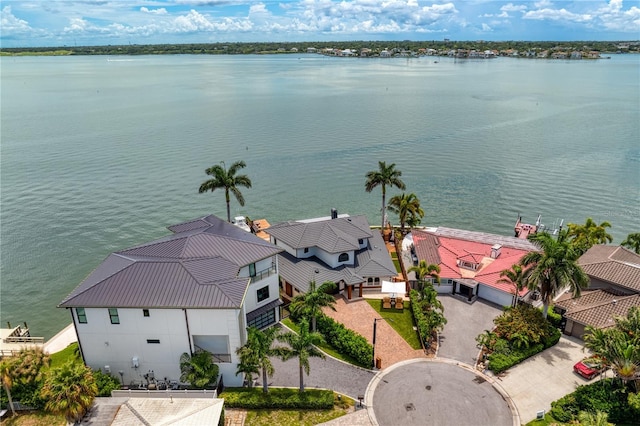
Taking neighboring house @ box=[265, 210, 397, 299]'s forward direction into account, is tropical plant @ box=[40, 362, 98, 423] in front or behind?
in front

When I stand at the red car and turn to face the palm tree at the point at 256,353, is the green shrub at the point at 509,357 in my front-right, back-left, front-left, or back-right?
front-right

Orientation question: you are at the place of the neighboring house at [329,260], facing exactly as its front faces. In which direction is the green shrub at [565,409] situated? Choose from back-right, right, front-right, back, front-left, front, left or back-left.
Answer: front-left

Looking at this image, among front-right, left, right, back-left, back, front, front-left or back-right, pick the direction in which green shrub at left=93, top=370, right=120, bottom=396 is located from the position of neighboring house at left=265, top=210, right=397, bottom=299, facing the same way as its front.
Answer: front-right

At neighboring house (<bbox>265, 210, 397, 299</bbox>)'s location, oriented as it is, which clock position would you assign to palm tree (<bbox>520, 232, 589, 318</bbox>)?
The palm tree is roughly at 10 o'clock from the neighboring house.

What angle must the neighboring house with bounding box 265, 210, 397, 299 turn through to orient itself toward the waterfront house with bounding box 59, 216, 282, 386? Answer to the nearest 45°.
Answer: approximately 45° to its right

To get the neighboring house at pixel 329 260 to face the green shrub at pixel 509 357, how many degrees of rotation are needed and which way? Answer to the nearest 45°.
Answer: approximately 45° to its left

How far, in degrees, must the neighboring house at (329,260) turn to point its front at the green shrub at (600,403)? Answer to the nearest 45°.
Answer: approximately 45° to its left

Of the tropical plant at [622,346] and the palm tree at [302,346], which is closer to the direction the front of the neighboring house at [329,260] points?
the palm tree

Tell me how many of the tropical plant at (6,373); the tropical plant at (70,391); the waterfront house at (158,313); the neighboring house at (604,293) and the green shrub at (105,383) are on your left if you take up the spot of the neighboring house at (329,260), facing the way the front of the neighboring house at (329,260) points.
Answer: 1

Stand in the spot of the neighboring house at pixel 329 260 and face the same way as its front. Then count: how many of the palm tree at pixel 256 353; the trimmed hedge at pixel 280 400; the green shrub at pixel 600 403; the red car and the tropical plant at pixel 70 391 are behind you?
0

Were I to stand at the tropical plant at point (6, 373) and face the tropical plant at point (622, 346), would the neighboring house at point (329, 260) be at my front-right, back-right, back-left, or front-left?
front-left

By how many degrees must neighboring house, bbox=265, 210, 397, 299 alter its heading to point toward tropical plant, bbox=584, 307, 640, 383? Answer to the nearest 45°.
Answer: approximately 45° to its left

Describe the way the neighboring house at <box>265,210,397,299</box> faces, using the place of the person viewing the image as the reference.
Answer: facing the viewer

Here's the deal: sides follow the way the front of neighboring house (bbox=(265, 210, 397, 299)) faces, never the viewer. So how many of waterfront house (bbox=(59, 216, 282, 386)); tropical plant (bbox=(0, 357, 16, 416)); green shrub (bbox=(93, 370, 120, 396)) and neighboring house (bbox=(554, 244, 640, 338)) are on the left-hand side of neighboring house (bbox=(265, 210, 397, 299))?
1

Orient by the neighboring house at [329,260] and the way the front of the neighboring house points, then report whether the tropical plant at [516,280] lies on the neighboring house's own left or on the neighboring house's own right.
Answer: on the neighboring house's own left

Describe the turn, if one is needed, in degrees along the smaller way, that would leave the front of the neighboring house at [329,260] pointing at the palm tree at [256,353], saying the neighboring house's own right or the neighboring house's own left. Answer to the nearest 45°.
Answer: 0° — it already faces it

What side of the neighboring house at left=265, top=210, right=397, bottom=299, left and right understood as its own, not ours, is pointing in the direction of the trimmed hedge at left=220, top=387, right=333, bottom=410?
front

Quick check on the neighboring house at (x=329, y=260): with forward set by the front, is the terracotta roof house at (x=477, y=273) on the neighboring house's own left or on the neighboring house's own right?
on the neighboring house's own left

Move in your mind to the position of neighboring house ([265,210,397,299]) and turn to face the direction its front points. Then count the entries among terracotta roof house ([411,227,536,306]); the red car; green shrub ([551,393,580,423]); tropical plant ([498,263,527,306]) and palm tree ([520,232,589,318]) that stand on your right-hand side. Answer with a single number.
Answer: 0

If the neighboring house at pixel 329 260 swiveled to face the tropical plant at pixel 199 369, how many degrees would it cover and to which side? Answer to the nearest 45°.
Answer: approximately 45° to its right
